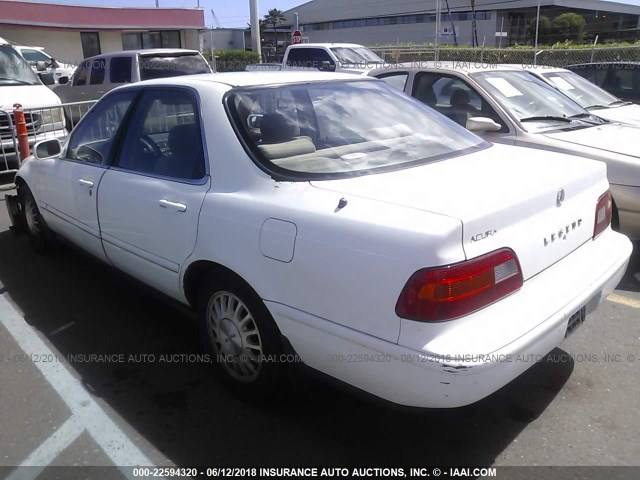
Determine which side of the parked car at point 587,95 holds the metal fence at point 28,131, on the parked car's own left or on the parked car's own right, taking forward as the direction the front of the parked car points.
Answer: on the parked car's own right

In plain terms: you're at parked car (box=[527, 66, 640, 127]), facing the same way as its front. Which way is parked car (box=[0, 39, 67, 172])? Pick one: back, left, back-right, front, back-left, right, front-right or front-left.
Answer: back-right

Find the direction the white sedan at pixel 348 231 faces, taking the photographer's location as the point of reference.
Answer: facing away from the viewer and to the left of the viewer

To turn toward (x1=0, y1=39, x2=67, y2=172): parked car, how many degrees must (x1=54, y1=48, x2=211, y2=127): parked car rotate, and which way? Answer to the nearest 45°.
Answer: approximately 90° to its left

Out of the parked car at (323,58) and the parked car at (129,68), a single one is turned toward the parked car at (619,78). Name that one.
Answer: the parked car at (323,58)

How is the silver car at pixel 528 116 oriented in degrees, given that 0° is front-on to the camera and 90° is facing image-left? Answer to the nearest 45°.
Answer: approximately 315°

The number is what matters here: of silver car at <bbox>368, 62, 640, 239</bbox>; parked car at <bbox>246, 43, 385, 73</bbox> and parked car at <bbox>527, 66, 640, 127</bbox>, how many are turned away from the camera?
0

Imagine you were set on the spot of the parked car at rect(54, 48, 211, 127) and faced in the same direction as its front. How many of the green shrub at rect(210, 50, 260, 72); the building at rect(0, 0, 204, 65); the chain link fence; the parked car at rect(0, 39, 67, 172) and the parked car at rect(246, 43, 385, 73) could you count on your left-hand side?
1

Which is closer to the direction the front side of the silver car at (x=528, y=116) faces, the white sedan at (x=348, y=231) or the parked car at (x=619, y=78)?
the white sedan

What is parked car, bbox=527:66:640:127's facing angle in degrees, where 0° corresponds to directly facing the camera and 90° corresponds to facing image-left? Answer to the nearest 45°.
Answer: approximately 315°

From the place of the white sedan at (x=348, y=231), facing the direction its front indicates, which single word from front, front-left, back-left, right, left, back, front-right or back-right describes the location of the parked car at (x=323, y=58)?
front-right

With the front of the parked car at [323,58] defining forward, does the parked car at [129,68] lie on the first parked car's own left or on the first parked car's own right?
on the first parked car's own right

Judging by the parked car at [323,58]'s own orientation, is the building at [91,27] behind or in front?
behind

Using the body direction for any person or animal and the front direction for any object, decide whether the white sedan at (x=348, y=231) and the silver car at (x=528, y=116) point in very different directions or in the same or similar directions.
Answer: very different directions

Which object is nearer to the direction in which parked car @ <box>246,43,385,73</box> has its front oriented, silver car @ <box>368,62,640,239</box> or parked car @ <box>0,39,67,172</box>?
the silver car

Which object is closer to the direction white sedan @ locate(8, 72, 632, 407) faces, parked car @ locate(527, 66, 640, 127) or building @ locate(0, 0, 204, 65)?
the building
